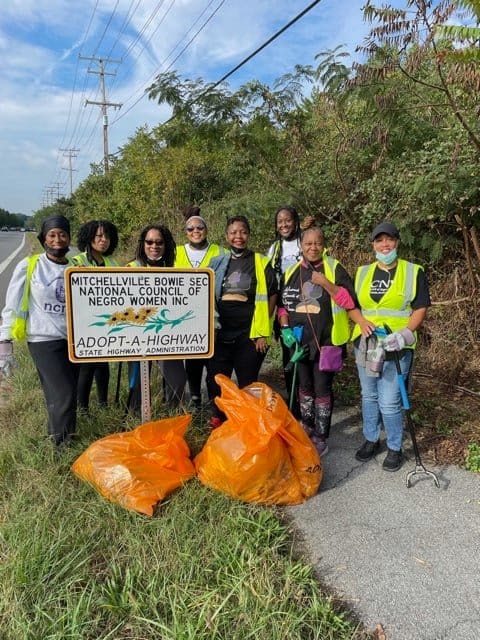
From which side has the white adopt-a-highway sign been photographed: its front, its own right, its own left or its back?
front

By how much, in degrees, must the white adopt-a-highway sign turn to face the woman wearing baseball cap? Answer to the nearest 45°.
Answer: approximately 90° to its left

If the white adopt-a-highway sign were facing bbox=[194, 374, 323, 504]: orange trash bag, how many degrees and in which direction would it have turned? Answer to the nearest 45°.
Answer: approximately 45° to its left
